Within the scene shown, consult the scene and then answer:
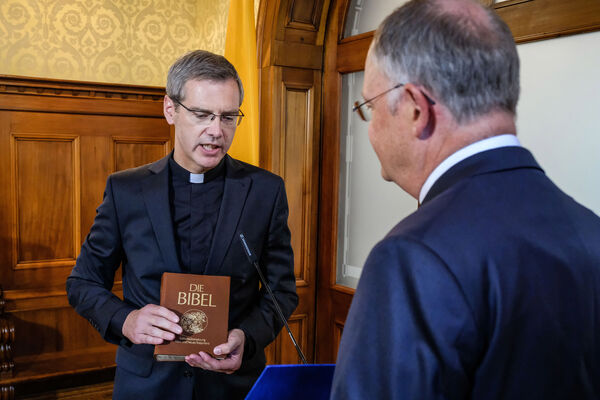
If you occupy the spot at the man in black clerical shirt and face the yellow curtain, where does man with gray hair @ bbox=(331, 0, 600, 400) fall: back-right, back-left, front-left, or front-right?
back-right

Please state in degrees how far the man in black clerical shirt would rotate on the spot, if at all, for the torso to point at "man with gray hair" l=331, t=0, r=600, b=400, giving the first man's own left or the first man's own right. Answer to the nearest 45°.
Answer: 0° — they already face them

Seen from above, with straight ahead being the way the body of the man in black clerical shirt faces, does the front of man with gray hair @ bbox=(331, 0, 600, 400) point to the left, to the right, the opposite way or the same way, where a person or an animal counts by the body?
the opposite way

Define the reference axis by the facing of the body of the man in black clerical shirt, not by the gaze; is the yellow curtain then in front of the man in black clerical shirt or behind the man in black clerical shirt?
behind

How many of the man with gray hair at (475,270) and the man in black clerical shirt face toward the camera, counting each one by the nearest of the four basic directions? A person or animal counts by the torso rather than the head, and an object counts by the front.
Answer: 1

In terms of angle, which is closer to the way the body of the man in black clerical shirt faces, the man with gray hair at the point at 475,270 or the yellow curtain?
the man with gray hair

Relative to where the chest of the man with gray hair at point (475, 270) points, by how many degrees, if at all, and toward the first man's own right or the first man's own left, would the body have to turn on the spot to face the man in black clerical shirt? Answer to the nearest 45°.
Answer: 0° — they already face them

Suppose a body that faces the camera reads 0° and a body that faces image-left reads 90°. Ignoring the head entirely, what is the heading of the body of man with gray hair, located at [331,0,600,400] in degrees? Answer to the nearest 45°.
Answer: approximately 135°

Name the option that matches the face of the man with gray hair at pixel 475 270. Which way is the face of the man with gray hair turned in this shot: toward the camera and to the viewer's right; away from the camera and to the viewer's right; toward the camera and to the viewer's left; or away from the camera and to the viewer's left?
away from the camera and to the viewer's left

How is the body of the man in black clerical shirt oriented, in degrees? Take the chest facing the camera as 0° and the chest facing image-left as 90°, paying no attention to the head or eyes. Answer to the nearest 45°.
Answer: approximately 0°
